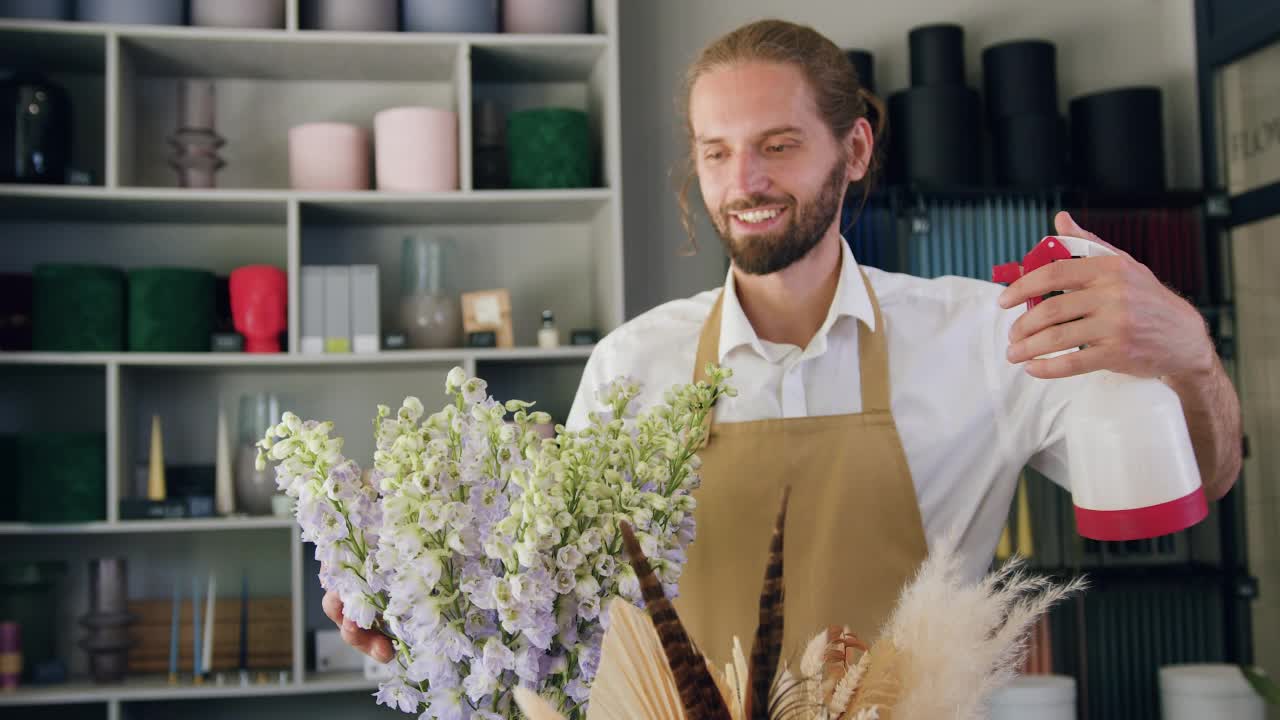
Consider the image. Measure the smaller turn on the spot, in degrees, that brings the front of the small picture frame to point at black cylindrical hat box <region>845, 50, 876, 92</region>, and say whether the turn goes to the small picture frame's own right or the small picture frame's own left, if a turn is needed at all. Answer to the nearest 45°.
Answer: approximately 90° to the small picture frame's own left

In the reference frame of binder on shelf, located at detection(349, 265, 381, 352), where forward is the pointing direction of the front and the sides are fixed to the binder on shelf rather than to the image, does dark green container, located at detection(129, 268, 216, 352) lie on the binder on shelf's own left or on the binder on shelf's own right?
on the binder on shelf's own right

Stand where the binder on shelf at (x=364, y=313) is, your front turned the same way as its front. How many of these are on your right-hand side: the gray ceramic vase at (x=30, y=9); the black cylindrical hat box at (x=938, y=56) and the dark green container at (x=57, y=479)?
2

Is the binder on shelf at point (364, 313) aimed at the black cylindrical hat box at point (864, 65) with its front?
no

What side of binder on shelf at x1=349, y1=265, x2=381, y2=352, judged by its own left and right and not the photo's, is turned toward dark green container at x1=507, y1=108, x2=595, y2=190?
left

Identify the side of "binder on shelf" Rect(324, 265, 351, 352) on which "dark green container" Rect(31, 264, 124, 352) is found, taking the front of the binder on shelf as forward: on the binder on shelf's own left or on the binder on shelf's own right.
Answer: on the binder on shelf's own right

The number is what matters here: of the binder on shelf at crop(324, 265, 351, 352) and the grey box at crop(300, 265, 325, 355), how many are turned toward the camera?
2

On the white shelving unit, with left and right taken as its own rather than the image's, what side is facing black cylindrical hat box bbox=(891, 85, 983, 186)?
left

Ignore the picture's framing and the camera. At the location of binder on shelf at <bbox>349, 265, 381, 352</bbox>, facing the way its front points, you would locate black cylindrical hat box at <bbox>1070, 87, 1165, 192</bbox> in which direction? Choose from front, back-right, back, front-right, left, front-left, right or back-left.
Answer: left

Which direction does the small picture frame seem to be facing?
toward the camera

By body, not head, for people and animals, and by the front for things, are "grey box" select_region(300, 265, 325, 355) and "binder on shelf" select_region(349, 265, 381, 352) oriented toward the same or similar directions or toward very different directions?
same or similar directions

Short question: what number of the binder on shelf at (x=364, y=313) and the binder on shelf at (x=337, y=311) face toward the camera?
2

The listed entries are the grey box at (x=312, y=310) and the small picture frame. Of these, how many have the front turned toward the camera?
2

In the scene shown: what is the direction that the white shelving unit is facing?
toward the camera

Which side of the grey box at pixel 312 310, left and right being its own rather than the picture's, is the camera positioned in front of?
front
